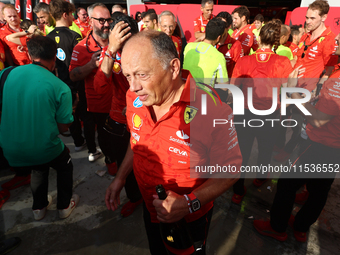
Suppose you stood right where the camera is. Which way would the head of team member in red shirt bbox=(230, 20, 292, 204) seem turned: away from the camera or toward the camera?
away from the camera

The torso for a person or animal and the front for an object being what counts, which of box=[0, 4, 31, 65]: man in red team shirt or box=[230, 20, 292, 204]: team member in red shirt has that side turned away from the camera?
the team member in red shirt

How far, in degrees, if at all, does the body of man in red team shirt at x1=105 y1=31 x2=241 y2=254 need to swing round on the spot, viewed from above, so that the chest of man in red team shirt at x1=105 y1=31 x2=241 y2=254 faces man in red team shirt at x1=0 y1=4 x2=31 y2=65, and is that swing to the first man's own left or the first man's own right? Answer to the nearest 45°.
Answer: approximately 90° to the first man's own right

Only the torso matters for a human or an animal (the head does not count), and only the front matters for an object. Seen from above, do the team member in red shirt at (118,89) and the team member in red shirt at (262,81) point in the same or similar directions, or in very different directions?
very different directions

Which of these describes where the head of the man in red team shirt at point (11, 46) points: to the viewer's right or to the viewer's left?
to the viewer's right
